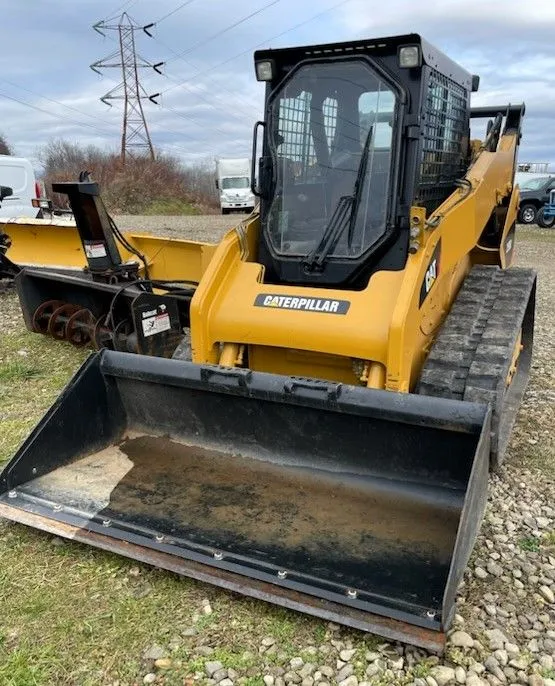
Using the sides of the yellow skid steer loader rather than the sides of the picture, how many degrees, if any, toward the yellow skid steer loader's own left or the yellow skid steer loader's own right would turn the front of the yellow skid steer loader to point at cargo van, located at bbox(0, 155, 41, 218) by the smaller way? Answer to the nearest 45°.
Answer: approximately 90° to the yellow skid steer loader's own right

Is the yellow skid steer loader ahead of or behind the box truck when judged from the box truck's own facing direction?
ahead

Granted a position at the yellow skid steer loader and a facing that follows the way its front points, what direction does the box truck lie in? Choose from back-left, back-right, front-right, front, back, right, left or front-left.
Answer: back-right

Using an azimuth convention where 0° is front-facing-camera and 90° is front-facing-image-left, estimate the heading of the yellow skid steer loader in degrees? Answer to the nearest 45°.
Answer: approximately 45°

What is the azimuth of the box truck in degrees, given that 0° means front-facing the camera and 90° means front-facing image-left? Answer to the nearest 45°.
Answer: approximately 0°

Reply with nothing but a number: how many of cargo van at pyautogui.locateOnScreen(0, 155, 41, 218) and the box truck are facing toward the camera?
1

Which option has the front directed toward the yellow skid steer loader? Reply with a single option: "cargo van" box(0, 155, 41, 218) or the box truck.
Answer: the box truck
